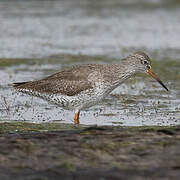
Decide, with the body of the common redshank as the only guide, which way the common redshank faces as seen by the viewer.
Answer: to the viewer's right
